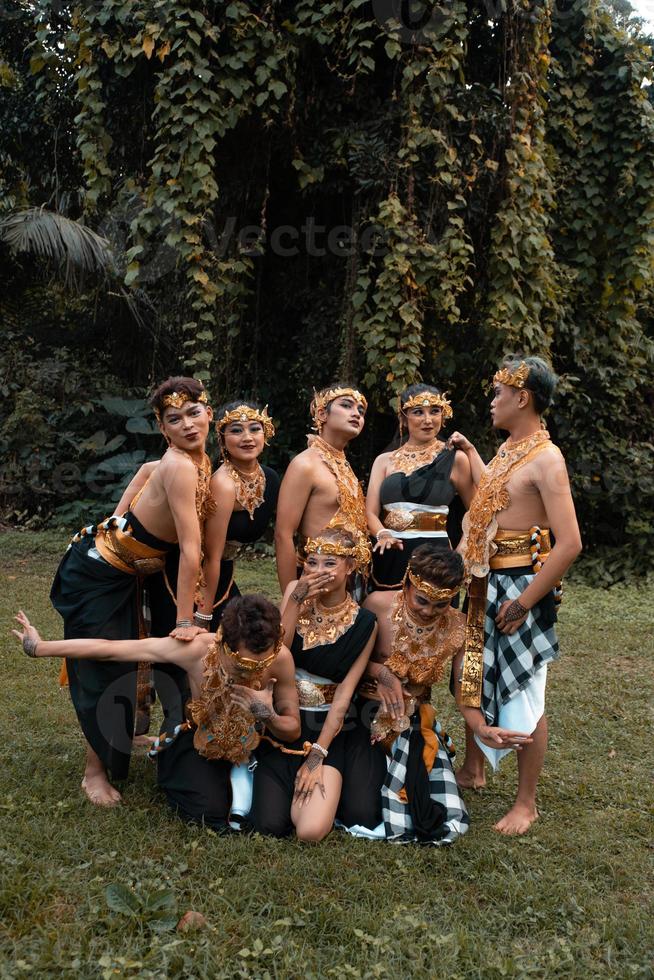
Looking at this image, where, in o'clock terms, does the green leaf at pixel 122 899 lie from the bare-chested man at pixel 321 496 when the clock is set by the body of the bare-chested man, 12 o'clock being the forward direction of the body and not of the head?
The green leaf is roughly at 2 o'clock from the bare-chested man.

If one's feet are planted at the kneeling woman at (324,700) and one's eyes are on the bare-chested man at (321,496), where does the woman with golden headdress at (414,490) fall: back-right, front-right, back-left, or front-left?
front-right

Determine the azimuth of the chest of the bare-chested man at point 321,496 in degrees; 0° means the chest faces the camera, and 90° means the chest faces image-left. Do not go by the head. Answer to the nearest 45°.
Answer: approximately 315°

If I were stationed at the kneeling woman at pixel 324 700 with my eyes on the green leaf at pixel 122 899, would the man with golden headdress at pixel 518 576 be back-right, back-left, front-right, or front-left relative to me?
back-left

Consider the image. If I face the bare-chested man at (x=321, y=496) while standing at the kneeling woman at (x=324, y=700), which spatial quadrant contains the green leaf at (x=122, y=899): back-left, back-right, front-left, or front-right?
back-left

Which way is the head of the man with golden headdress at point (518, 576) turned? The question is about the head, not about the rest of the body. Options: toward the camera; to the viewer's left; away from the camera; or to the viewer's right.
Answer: to the viewer's left

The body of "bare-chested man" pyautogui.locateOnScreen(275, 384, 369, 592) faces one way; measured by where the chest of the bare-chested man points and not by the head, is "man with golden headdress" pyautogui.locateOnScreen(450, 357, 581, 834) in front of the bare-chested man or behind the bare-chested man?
in front
